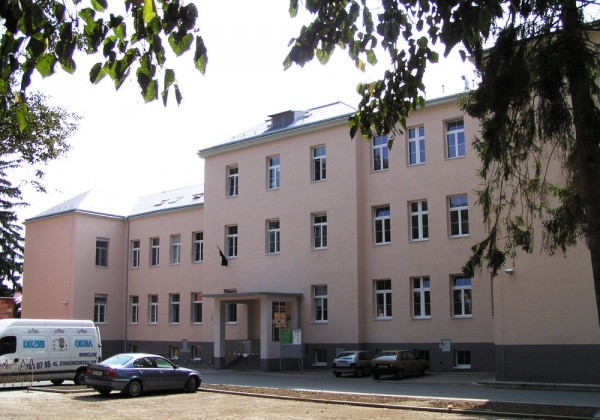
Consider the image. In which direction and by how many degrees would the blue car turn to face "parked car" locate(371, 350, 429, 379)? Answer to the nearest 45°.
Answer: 0° — it already faces it

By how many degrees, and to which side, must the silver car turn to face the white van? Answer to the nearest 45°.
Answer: approximately 180°

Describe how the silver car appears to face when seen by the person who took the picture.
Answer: facing away from the viewer and to the right of the viewer

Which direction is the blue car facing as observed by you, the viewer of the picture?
facing away from the viewer and to the right of the viewer

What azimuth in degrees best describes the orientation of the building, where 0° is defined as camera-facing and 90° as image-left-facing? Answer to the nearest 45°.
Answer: approximately 45°
